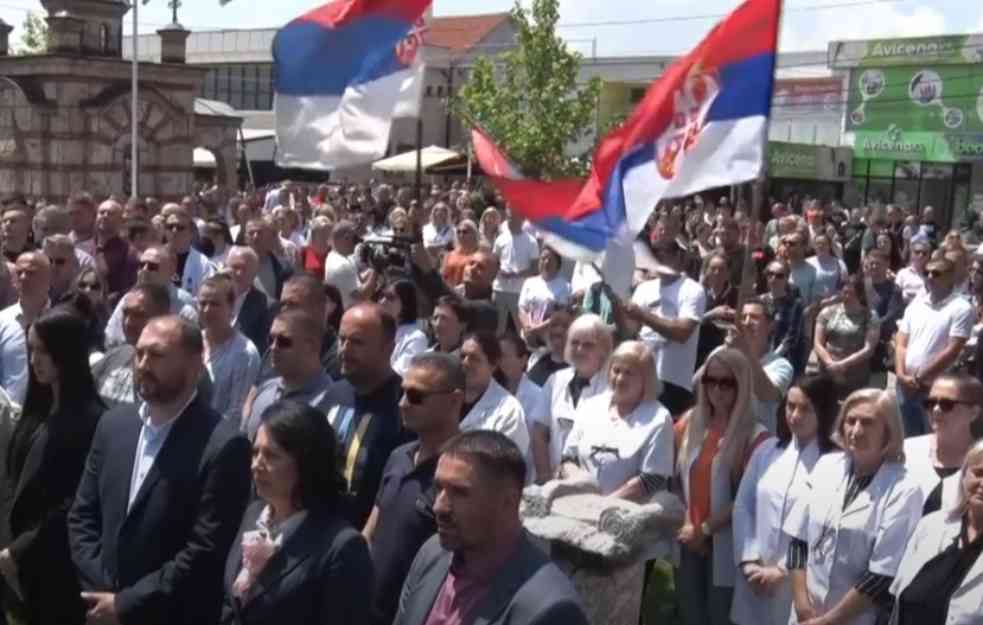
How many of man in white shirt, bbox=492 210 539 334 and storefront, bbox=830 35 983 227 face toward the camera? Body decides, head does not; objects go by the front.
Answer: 2

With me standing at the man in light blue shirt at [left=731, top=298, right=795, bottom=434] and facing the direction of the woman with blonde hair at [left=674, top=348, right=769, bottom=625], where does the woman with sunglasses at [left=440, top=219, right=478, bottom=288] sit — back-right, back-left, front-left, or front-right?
back-right

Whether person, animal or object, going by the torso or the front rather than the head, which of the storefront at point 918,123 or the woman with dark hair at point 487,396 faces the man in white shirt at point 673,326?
the storefront

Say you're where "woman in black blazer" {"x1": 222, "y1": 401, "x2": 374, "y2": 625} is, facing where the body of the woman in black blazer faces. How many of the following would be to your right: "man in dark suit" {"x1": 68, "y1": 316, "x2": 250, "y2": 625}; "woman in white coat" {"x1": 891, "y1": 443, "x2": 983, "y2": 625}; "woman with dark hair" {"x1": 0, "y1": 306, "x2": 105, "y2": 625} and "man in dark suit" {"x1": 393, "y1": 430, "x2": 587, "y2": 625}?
2

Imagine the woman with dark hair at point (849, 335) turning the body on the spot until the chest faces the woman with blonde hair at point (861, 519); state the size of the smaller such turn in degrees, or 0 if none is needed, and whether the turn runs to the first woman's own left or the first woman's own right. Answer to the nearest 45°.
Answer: approximately 45° to the first woman's own left

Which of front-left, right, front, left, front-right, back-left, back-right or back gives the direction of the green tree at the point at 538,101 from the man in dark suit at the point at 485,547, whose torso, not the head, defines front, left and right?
back-right
